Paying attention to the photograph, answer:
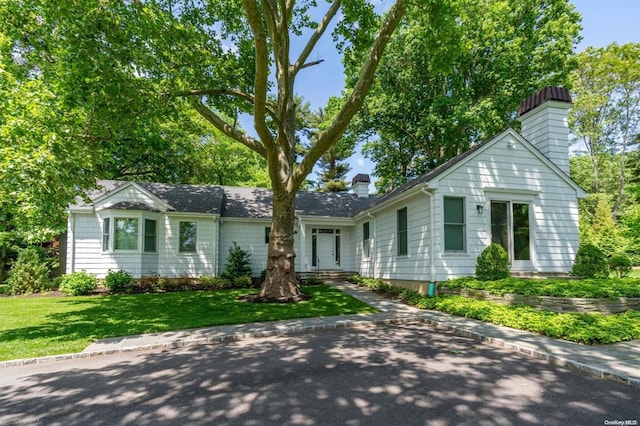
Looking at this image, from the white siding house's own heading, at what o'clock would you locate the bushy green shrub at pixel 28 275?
The bushy green shrub is roughly at 3 o'clock from the white siding house.

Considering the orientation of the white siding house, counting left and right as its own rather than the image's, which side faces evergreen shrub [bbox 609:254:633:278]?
left

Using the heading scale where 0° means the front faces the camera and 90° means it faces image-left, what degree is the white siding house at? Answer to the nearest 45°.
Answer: approximately 0°

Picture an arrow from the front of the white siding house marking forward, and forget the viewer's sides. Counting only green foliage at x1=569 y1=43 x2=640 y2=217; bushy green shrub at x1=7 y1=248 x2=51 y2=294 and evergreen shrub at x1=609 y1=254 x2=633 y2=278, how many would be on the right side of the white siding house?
1

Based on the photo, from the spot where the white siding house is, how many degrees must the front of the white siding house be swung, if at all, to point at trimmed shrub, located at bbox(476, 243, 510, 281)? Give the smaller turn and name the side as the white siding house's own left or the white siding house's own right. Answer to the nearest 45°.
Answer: approximately 45° to the white siding house's own left

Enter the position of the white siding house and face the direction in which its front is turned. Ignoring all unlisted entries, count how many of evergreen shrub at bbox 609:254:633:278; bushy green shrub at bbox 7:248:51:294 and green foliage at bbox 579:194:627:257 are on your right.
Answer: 1

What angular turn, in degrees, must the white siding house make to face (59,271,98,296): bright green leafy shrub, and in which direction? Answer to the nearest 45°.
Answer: approximately 90° to its right

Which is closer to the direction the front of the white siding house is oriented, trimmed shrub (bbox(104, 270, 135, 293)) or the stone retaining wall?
the stone retaining wall

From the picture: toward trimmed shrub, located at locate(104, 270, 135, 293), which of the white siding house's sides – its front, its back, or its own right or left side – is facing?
right
